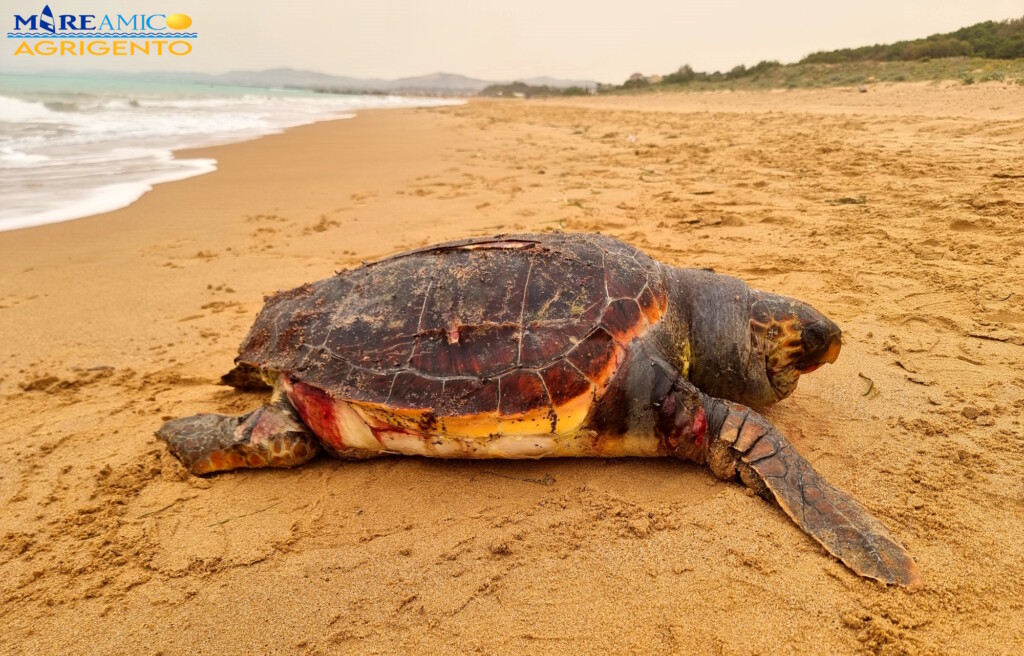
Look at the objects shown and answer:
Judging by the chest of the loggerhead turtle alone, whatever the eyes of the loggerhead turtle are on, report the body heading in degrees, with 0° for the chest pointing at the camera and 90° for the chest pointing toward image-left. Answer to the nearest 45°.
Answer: approximately 270°
